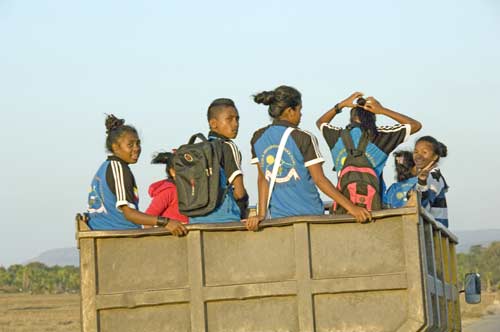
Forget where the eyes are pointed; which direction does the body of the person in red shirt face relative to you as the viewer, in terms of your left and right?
facing away from the viewer and to the right of the viewer

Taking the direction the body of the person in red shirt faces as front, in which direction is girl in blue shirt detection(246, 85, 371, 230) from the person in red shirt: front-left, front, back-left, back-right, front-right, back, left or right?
right

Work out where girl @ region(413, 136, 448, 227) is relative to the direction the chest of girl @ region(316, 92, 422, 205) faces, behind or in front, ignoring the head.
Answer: in front

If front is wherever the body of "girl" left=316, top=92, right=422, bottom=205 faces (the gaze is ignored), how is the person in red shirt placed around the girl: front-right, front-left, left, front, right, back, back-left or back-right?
left

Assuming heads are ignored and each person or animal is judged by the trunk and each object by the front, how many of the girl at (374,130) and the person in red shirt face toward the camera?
0

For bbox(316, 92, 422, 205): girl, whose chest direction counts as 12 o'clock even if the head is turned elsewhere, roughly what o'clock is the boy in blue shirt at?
The boy in blue shirt is roughly at 8 o'clock from the girl.

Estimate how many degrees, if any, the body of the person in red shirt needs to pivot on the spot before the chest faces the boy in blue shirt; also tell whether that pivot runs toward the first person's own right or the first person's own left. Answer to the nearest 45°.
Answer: approximately 90° to the first person's own right

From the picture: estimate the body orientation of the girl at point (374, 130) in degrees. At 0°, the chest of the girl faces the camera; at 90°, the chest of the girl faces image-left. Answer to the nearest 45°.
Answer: approximately 180°
